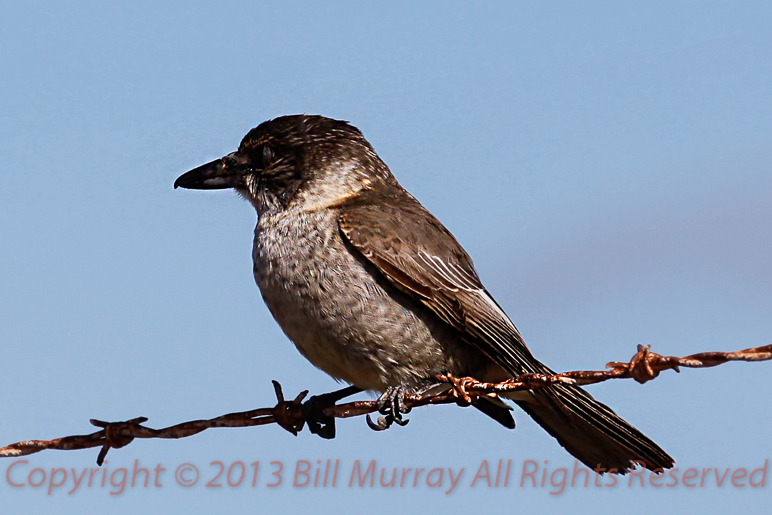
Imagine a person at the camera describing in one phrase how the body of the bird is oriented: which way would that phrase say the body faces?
to the viewer's left
